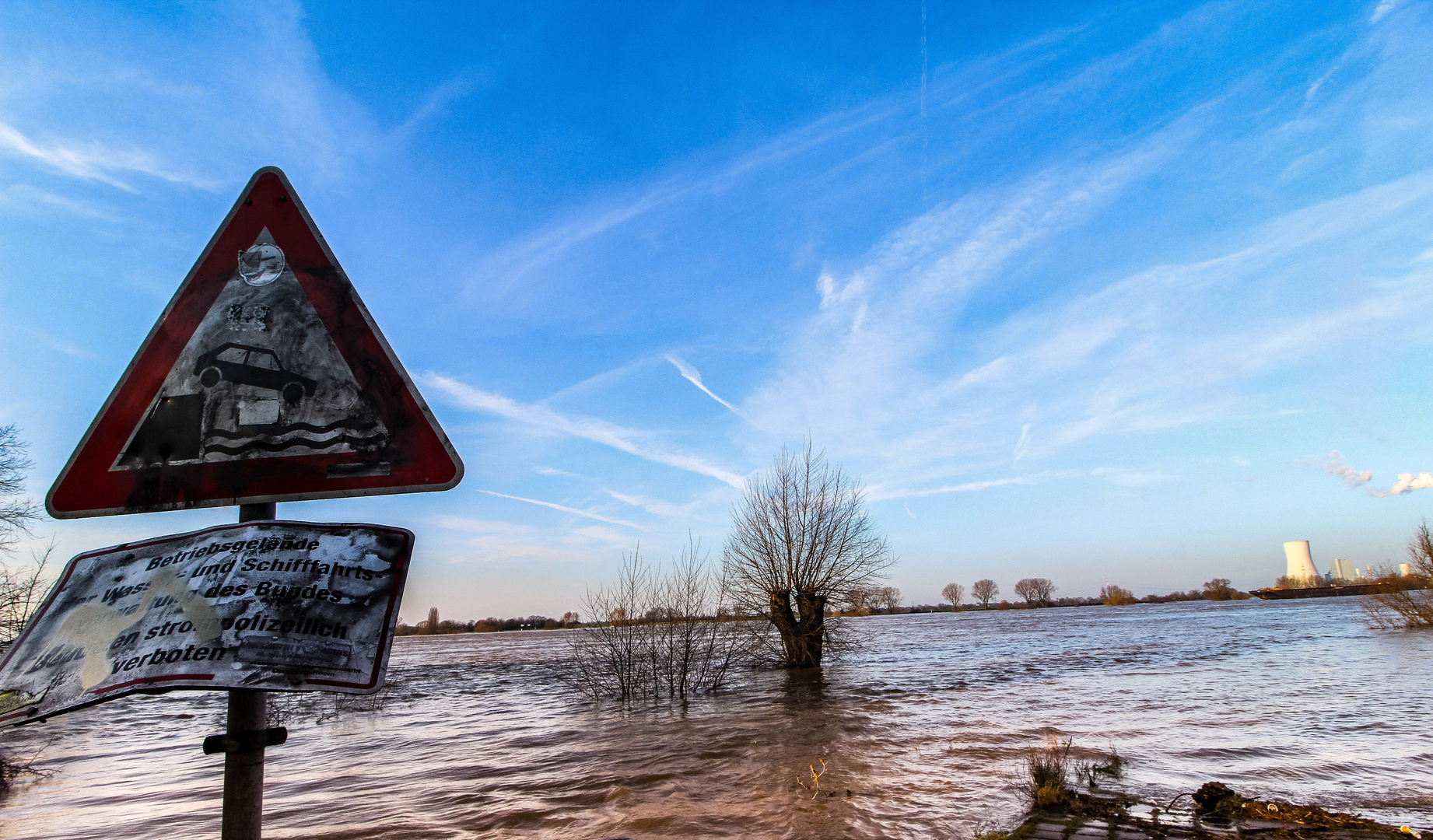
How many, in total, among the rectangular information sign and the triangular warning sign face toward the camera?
2

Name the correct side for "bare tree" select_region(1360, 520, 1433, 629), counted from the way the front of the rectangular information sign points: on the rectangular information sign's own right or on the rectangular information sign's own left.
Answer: on the rectangular information sign's own left

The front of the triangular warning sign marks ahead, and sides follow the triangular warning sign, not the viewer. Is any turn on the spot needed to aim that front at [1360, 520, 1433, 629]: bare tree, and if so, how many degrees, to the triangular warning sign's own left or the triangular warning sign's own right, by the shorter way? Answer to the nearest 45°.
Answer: approximately 90° to the triangular warning sign's own left

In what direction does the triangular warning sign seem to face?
toward the camera

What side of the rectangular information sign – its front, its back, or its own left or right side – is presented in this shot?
front
